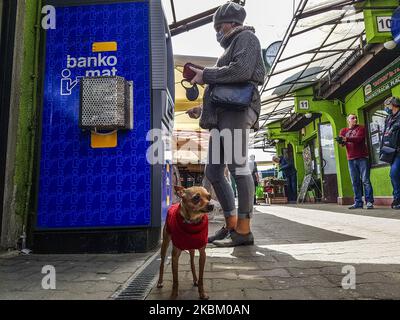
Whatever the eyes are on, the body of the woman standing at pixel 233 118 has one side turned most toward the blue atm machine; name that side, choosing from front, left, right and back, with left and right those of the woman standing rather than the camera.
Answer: front

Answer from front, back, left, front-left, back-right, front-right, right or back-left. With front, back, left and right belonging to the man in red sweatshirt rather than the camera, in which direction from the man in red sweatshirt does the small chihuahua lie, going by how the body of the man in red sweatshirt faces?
front-left

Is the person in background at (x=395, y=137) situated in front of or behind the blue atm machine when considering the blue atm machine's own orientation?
in front

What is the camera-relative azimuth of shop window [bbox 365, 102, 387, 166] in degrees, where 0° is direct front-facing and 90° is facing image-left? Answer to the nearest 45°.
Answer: approximately 45°

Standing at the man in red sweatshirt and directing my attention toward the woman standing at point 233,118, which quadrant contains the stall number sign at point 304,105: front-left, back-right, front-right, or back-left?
back-right

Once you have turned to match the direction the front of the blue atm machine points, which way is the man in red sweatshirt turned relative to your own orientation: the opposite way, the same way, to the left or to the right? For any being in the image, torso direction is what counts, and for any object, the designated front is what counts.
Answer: the opposite way

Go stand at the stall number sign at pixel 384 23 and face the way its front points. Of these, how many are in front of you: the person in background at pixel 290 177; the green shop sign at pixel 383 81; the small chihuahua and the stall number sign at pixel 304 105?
1

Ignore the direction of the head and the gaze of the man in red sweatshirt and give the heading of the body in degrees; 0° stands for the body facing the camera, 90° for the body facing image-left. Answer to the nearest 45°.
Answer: approximately 45°

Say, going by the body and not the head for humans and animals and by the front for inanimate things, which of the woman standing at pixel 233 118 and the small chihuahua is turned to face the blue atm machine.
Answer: the woman standing
